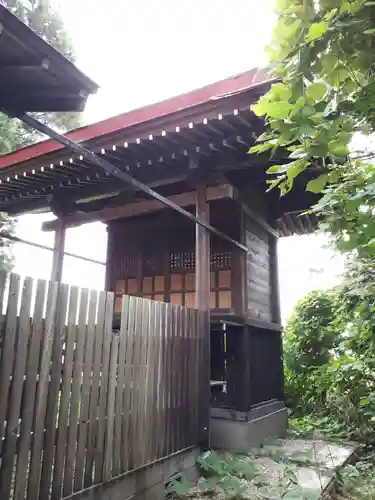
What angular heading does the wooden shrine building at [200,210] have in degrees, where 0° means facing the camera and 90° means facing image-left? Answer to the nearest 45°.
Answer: approximately 45°

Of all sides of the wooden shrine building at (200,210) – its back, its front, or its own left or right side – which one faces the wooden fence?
front

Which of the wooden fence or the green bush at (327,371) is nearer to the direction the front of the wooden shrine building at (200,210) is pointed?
the wooden fence
